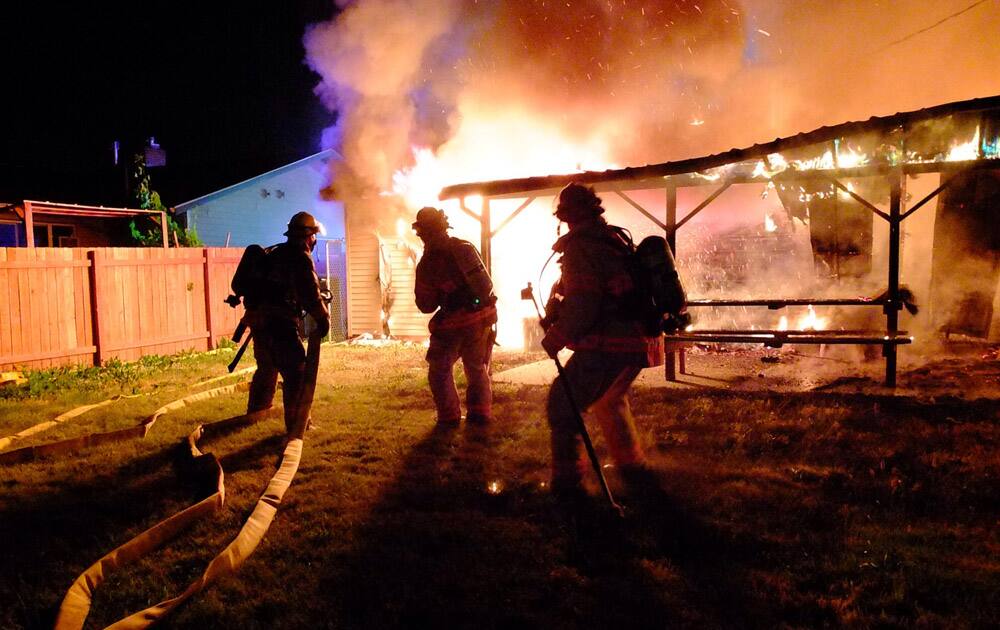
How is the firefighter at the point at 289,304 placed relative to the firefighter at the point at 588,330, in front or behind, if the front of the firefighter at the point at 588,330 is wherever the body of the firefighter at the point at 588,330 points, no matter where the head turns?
in front

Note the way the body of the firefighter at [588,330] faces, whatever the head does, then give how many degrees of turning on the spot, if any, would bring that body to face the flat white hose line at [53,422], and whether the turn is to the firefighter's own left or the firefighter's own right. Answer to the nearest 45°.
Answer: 0° — they already face it

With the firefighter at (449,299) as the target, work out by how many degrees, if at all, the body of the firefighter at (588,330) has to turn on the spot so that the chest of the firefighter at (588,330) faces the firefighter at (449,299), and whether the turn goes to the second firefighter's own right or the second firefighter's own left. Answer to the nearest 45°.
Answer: approximately 45° to the second firefighter's own right

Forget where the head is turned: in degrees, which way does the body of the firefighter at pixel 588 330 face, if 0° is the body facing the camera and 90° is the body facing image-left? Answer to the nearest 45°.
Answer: approximately 90°

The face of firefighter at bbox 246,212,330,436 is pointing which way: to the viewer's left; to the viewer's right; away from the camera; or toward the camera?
to the viewer's right

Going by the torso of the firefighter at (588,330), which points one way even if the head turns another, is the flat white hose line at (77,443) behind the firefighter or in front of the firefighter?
in front

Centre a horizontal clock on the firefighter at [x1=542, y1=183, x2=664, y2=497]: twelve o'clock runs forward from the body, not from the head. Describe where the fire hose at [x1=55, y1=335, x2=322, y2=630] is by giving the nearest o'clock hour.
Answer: The fire hose is roughly at 11 o'clock from the firefighter.
